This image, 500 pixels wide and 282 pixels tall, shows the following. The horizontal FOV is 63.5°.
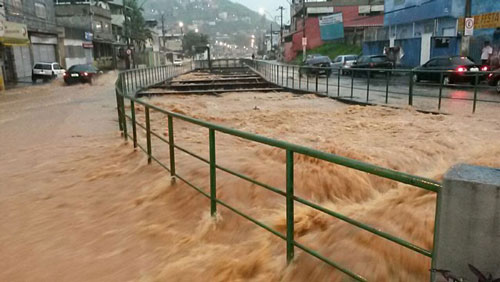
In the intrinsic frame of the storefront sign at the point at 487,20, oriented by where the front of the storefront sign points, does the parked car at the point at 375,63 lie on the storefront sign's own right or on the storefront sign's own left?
on the storefront sign's own right

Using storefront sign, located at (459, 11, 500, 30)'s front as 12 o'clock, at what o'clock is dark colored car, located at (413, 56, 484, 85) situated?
The dark colored car is roughly at 11 o'clock from the storefront sign.

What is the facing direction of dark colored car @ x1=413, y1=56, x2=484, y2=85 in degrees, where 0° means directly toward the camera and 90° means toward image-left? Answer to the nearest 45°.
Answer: approximately 135°

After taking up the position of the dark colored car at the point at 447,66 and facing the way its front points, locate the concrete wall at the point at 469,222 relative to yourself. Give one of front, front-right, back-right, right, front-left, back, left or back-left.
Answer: back-left

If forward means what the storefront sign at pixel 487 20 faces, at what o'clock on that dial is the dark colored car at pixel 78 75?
The dark colored car is roughly at 1 o'clock from the storefront sign.

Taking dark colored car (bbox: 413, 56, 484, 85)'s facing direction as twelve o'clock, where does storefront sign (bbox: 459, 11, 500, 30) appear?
The storefront sign is roughly at 2 o'clock from the dark colored car.

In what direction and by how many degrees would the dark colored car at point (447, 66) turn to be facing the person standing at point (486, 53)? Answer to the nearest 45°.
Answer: approximately 90° to its right

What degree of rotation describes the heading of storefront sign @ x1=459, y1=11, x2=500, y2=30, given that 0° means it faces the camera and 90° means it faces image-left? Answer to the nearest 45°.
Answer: approximately 45°

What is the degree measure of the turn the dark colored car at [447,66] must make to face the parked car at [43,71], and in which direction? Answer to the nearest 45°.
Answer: approximately 45° to its left

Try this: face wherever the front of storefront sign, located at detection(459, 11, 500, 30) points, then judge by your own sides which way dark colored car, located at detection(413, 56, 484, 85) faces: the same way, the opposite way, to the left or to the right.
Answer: to the right

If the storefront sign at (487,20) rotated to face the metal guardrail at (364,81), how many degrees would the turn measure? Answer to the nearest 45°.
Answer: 0° — it already faces it
